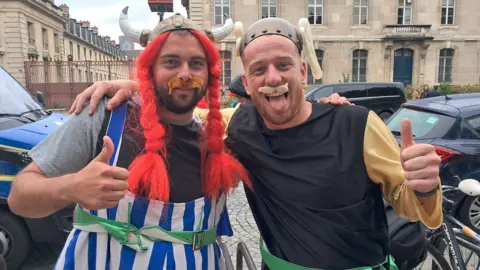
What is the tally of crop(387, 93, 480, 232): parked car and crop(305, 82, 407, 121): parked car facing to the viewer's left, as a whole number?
1

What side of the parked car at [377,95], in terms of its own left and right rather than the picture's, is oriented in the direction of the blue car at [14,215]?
left

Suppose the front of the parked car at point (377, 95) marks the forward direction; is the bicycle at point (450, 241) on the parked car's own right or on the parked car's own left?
on the parked car's own left

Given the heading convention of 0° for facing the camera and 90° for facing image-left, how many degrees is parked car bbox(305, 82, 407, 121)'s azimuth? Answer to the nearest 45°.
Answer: approximately 90°

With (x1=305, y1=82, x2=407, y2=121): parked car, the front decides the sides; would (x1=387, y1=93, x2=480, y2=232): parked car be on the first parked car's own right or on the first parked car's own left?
on the first parked car's own left

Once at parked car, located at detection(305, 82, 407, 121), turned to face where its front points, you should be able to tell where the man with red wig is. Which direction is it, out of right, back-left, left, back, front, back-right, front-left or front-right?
left

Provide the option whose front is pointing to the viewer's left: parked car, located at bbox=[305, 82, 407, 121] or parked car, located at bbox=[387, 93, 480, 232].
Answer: parked car, located at bbox=[305, 82, 407, 121]
